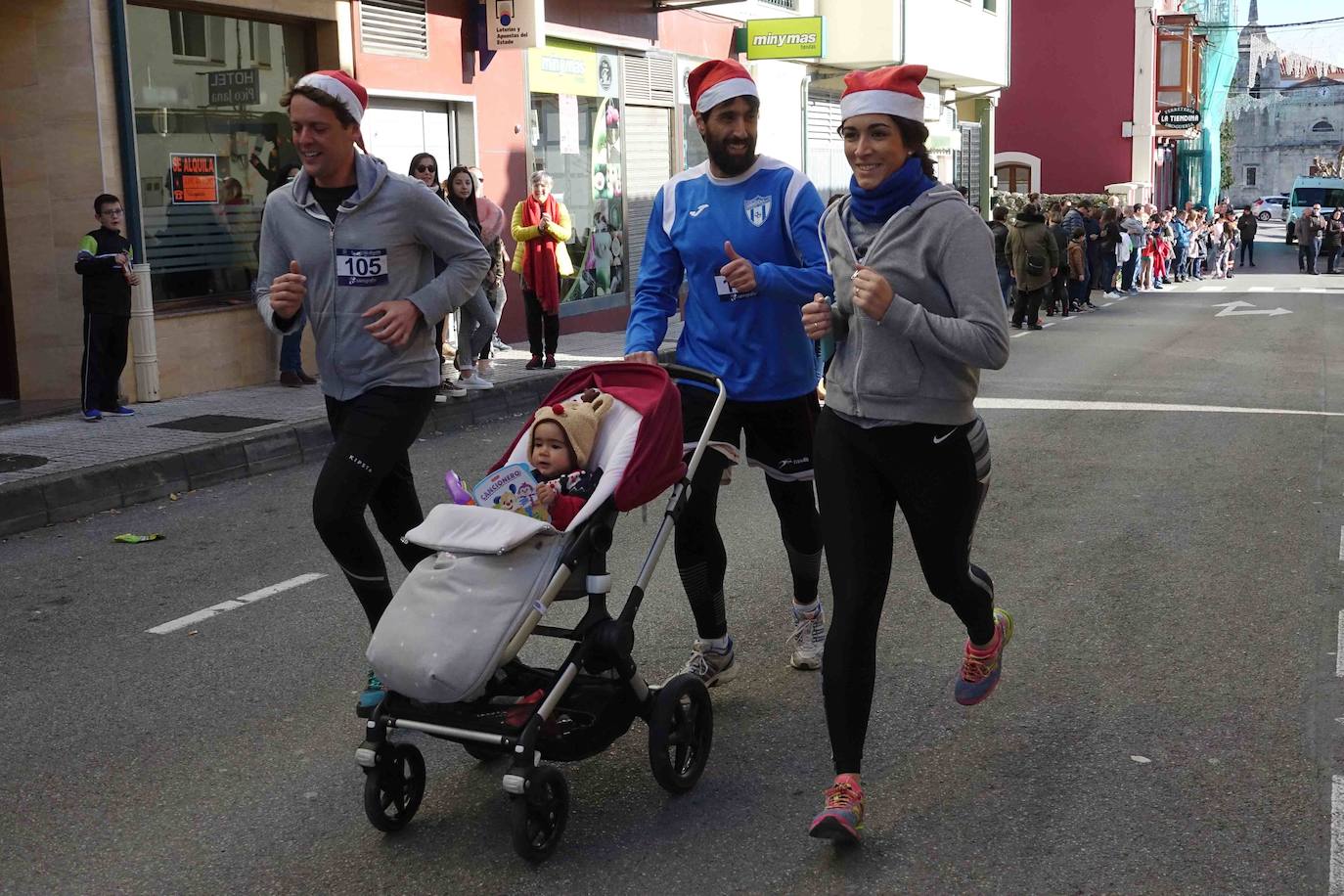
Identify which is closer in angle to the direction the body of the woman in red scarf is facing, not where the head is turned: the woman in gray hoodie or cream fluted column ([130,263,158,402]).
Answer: the woman in gray hoodie

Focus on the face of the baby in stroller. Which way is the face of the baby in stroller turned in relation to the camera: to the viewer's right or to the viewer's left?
to the viewer's left

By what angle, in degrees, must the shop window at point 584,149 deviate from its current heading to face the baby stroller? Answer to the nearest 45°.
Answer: approximately 45° to its right

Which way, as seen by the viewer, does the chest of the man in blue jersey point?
toward the camera

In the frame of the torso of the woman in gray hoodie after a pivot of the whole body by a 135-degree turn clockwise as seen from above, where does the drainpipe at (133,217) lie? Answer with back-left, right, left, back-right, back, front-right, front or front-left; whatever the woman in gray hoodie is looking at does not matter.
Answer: front-left

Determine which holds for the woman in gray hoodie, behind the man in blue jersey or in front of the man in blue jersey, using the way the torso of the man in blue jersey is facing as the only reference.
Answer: in front

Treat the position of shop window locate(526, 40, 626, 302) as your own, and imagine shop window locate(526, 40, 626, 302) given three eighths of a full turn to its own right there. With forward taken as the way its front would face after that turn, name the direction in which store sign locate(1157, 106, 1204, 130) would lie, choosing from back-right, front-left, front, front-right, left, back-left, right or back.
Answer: back-right

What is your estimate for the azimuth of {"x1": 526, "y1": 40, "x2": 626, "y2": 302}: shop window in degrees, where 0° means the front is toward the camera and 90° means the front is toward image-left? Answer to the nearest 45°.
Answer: approximately 315°

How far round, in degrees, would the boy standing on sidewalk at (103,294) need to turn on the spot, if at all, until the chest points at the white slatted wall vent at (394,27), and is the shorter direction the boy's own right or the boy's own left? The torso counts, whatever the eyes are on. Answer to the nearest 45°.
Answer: approximately 90° to the boy's own left

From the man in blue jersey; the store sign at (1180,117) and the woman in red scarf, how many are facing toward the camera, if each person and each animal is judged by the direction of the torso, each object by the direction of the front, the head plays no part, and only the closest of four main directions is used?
3

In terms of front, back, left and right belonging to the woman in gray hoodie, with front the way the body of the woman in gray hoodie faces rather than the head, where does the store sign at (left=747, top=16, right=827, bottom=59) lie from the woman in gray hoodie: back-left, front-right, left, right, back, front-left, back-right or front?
back-right

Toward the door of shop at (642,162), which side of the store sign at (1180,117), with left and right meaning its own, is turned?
front

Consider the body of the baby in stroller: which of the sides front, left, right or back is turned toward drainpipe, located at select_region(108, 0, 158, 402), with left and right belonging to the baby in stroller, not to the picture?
right

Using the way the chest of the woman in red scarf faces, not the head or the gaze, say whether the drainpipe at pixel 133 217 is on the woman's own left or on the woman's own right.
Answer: on the woman's own right

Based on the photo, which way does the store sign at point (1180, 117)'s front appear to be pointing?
toward the camera

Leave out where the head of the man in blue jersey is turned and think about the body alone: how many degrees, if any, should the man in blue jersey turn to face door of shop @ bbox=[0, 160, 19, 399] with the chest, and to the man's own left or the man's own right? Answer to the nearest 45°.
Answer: approximately 135° to the man's own right

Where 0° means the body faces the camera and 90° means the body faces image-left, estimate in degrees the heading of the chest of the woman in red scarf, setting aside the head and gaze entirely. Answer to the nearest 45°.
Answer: approximately 0°

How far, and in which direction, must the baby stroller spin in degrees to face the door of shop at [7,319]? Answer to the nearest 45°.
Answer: approximately 90° to its right
